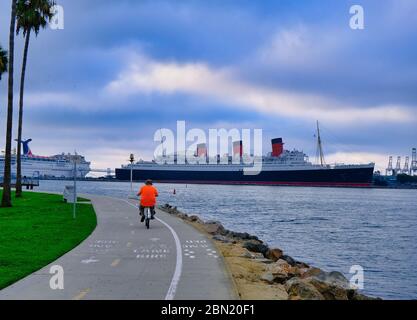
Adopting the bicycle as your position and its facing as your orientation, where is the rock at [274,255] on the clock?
The rock is roughly at 4 o'clock from the bicycle.

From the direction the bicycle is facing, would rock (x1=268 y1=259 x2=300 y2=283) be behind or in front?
behind

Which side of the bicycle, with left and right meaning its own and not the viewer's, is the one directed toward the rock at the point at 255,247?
back

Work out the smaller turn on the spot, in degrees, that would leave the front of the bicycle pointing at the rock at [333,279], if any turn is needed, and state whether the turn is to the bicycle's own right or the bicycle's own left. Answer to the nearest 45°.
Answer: approximately 135° to the bicycle's own right

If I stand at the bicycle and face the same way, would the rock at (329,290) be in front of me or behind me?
behind

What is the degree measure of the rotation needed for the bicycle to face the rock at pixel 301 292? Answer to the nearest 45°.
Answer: approximately 180°

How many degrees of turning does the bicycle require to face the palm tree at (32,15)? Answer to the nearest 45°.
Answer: approximately 45° to its left

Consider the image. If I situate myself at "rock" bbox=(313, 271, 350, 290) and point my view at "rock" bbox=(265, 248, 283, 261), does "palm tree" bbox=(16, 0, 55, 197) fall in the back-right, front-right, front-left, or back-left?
front-left

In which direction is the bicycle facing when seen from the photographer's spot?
facing away from the viewer
